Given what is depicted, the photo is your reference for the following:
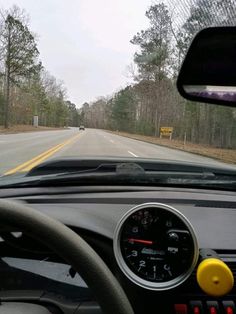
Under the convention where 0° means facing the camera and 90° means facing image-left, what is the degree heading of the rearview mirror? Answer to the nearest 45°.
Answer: approximately 0°
